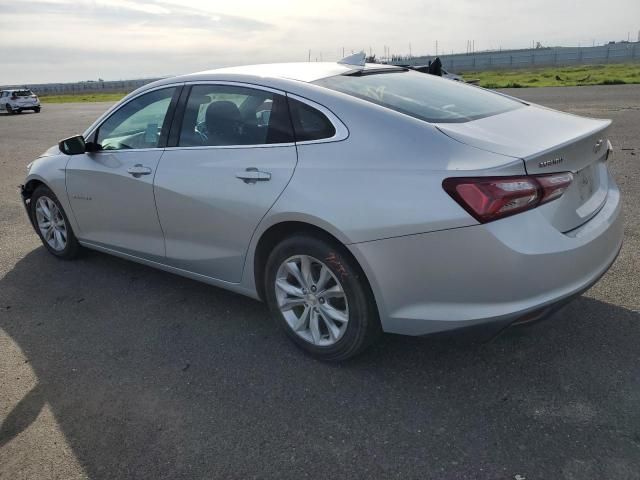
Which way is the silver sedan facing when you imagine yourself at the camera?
facing away from the viewer and to the left of the viewer

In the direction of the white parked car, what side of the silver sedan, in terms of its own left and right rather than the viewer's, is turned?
front
